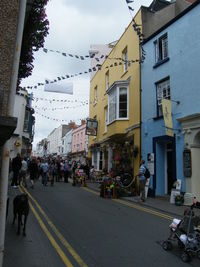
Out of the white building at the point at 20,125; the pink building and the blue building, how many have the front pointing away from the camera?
0

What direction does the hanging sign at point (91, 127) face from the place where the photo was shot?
facing the viewer

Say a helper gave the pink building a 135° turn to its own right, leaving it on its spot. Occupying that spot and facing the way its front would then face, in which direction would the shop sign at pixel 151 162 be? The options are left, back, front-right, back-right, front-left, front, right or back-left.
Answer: back

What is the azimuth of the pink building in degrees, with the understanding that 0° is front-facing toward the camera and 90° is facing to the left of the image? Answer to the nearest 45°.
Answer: approximately 45°

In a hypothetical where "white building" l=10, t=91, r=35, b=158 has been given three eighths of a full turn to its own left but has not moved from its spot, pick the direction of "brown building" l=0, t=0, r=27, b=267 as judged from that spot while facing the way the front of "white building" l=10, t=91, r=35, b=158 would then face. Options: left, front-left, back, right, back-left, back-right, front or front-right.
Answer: back

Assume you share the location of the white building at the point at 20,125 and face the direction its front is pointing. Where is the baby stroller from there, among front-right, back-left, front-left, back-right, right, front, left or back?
front-right

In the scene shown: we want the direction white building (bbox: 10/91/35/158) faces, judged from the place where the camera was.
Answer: facing the viewer and to the right of the viewer

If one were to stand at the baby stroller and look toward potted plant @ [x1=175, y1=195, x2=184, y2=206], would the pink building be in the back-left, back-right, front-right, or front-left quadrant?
front-left

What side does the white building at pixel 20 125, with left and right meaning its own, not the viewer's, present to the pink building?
left

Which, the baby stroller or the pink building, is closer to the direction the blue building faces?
the baby stroller

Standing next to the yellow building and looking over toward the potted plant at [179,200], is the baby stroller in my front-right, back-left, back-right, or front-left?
front-right

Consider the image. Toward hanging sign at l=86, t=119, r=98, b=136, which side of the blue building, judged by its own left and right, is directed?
right

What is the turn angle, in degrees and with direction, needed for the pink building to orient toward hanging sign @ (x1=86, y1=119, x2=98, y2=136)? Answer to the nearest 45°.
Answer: approximately 45° to its left

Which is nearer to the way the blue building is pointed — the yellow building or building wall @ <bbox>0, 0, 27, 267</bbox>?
the building wall

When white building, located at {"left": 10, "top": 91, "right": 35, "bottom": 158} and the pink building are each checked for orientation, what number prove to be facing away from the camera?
0

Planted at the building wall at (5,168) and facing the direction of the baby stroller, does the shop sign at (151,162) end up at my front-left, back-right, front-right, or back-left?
front-left

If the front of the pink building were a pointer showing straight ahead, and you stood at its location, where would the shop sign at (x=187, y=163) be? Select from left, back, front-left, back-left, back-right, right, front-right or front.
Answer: front-left

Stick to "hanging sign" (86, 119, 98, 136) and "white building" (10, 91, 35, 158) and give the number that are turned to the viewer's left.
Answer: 0
